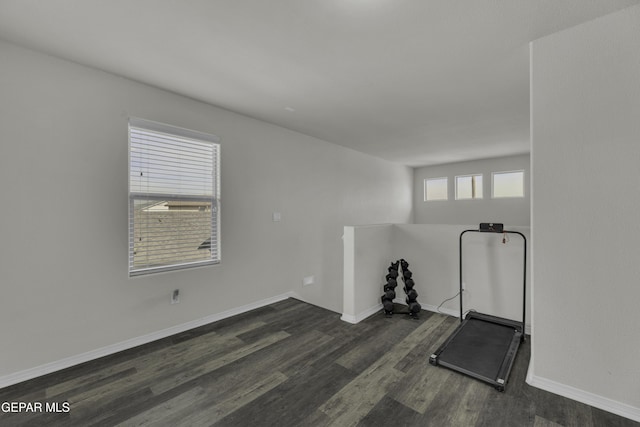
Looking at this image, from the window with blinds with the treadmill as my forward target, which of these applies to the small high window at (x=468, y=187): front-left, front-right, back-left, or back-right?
front-left

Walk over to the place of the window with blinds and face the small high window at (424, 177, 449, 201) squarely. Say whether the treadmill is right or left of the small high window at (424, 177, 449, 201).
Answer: right

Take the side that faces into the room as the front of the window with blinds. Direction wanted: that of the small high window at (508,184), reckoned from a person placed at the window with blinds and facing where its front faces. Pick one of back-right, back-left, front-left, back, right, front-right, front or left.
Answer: front-left

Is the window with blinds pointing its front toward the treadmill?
yes

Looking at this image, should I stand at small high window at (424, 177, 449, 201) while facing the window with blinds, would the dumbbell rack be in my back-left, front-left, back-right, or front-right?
front-left

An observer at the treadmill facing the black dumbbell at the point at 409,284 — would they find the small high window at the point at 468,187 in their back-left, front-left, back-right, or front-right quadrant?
front-right

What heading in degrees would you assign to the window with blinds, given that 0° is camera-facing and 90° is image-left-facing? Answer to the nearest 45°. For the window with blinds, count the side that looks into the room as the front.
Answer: approximately 315°

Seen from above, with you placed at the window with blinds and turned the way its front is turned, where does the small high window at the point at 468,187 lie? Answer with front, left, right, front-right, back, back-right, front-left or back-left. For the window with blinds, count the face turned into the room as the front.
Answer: front-left

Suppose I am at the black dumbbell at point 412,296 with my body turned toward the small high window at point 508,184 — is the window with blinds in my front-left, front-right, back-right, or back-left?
back-left

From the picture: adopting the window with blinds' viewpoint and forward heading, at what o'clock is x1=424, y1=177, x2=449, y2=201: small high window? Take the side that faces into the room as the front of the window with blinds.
The small high window is roughly at 10 o'clock from the window with blinds.
